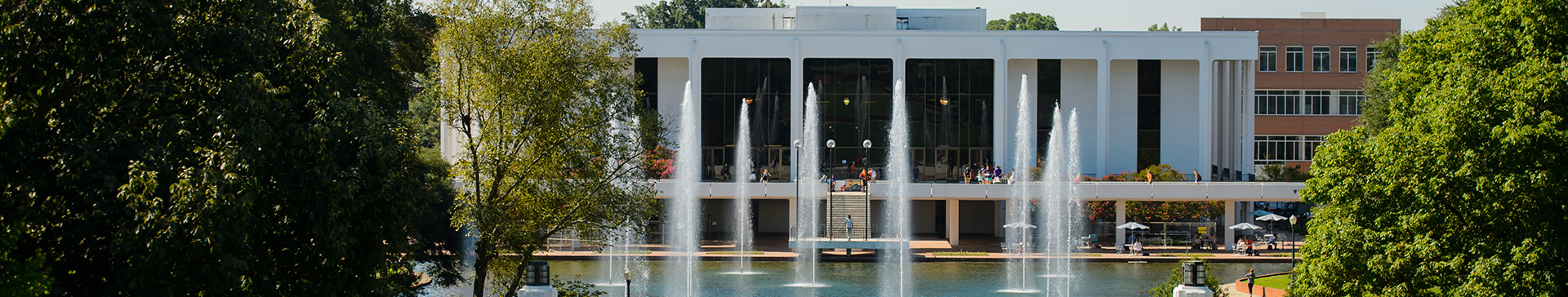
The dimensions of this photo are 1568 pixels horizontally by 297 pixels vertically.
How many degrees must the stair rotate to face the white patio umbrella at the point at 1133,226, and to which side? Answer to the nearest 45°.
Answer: approximately 90° to its left

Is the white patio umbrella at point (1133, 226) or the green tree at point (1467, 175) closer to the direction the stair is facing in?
the green tree

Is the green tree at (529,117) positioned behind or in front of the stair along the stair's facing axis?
in front

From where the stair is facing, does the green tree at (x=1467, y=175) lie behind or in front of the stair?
in front

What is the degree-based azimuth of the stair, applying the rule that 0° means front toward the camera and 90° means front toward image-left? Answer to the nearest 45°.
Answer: approximately 0°
